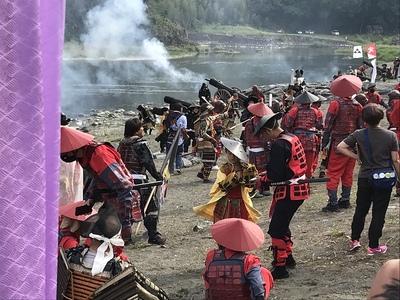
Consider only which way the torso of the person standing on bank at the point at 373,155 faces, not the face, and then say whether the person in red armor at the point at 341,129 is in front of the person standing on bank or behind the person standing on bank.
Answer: in front

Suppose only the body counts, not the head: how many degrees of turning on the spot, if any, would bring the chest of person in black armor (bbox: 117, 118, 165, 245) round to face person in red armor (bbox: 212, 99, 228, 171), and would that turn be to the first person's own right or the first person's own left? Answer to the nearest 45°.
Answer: approximately 45° to the first person's own left

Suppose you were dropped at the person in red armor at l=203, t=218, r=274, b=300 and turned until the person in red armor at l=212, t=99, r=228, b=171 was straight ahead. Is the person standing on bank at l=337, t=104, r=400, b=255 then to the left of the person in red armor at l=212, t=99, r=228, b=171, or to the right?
right

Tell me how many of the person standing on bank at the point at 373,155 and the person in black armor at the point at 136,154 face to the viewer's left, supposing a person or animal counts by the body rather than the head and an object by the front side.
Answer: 0

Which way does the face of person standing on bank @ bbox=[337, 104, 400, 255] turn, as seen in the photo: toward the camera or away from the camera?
away from the camera

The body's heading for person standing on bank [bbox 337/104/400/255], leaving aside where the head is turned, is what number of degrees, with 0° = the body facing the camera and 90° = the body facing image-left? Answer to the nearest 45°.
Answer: approximately 180°

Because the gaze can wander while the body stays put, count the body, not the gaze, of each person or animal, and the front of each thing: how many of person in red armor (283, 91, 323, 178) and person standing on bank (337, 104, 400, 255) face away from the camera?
2

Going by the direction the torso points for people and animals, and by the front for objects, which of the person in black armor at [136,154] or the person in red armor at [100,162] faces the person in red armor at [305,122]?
the person in black armor at [136,154]
